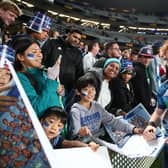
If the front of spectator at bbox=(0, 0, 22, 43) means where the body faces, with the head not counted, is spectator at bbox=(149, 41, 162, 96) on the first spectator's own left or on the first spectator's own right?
on the first spectator's own left

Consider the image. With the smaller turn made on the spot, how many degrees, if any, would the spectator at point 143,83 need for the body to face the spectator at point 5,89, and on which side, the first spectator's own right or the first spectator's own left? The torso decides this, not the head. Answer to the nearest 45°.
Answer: approximately 45° to the first spectator's own right

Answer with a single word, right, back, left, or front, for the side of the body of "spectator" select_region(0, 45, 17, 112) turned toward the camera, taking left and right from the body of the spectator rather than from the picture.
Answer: front

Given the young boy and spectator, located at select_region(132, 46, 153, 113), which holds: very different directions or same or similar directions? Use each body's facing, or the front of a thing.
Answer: same or similar directions

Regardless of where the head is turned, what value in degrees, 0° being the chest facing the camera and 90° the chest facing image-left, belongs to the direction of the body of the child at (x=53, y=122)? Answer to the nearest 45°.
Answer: approximately 0°

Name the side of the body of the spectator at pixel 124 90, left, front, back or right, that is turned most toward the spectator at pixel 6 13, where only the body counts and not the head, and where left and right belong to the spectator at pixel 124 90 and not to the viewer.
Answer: right

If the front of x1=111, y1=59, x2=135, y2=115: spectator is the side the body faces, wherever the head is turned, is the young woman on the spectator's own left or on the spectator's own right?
on the spectator's own right

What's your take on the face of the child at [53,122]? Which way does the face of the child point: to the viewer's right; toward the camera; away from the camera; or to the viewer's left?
toward the camera

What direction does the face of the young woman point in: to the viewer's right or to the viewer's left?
to the viewer's right

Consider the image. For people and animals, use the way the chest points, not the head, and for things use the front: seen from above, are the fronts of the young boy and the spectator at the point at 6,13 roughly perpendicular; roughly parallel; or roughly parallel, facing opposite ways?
roughly parallel

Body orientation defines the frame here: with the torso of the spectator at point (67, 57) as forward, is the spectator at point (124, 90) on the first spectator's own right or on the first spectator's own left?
on the first spectator's own left

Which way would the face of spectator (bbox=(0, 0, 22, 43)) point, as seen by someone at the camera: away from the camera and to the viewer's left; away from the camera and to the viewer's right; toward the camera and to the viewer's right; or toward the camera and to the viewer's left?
toward the camera and to the viewer's right

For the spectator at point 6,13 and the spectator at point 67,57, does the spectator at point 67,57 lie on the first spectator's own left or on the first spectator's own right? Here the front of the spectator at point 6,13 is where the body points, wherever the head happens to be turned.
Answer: on the first spectator's own left

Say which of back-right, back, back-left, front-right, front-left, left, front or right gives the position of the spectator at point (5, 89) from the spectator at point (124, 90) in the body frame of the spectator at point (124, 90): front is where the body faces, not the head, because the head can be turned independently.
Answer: front-right

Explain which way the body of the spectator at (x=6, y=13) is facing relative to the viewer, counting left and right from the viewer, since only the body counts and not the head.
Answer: facing the viewer and to the right of the viewer
